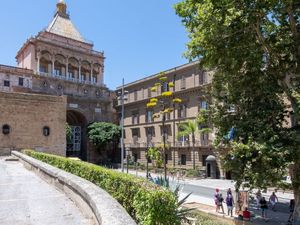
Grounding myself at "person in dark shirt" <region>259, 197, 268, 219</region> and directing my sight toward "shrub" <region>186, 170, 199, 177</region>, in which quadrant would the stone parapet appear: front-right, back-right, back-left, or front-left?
back-left

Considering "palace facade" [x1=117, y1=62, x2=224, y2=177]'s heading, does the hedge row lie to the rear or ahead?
ahead

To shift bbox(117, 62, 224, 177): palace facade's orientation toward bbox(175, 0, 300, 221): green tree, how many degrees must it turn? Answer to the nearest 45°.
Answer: approximately 45° to its left

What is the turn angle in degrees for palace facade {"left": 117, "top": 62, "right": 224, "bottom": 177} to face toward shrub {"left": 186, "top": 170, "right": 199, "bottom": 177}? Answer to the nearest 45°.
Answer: approximately 45° to its left

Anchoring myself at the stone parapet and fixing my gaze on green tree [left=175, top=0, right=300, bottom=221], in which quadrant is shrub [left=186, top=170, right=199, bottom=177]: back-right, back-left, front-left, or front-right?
front-left
